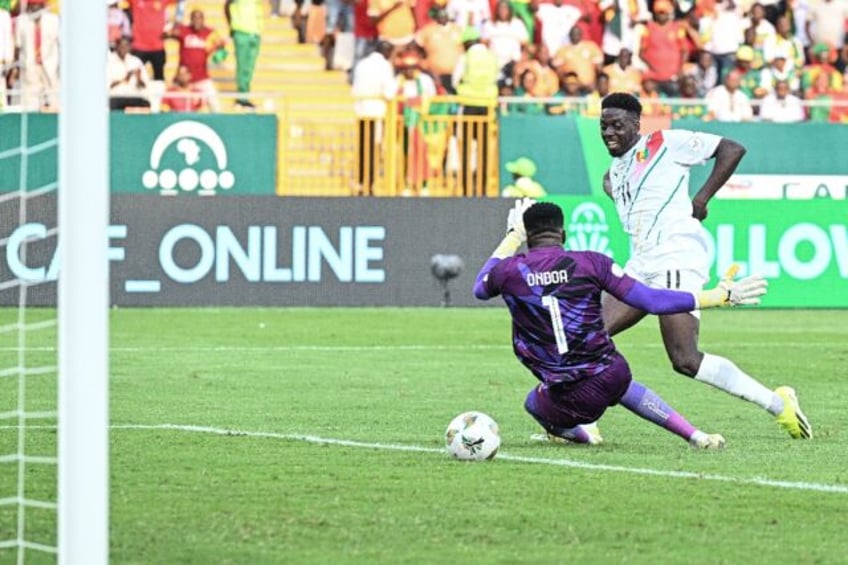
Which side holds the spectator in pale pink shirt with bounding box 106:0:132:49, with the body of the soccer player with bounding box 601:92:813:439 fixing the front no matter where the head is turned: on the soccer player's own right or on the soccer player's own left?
on the soccer player's own right

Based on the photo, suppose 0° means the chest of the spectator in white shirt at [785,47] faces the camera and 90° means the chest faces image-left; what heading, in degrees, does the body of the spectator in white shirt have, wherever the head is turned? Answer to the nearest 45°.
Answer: approximately 0°
